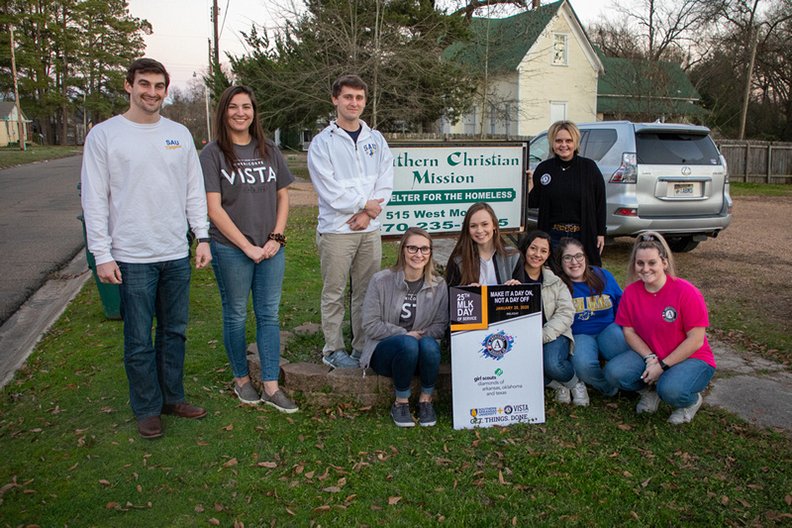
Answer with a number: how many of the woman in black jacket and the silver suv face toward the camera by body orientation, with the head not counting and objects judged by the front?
1

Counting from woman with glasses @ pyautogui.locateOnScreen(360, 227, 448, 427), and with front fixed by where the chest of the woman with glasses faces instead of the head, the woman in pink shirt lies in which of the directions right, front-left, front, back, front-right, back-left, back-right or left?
left

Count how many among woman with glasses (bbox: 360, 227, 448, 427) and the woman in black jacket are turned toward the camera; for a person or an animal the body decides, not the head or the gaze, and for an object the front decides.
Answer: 2

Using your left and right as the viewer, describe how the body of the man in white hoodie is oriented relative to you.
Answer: facing the viewer and to the right of the viewer

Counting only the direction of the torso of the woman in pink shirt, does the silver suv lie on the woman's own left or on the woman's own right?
on the woman's own right

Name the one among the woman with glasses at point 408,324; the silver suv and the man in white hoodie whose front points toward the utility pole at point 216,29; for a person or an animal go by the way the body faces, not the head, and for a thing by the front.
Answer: the silver suv

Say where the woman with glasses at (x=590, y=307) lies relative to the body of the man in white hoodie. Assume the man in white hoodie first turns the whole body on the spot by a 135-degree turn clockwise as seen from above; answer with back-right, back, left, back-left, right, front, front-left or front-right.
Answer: back

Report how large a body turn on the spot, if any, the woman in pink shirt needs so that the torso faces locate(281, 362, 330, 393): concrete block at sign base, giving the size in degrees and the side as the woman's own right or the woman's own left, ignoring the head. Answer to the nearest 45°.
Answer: approximately 45° to the woman's own right

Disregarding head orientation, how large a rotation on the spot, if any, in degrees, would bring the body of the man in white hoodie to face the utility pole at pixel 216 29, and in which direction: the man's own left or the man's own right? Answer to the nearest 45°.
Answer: approximately 135° to the man's own left

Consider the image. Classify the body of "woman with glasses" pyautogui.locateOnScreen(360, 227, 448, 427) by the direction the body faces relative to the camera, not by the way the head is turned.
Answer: toward the camera

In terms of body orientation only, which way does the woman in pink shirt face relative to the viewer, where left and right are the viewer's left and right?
facing the viewer and to the left of the viewer
